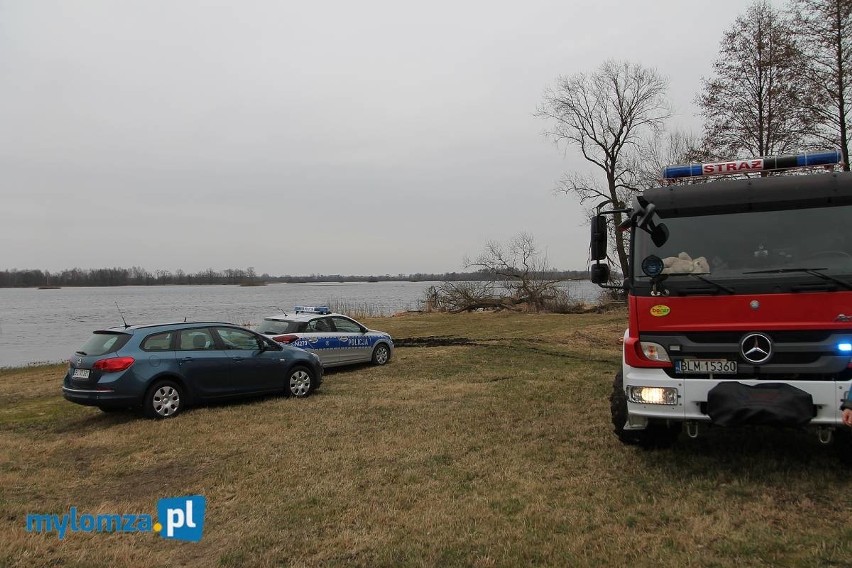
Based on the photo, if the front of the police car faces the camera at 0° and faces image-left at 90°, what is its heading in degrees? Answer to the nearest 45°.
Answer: approximately 225°

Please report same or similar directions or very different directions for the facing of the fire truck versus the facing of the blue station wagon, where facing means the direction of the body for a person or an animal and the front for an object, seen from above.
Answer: very different directions

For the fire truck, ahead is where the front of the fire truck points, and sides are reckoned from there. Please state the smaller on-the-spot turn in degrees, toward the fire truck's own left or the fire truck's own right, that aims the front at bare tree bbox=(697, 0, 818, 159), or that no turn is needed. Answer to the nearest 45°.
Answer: approximately 180°

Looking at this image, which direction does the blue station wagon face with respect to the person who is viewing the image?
facing away from the viewer and to the right of the viewer

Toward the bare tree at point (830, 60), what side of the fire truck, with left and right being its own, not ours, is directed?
back

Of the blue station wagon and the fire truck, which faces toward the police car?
the blue station wagon

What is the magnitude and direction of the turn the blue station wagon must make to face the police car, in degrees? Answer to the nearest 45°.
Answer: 0° — it already faces it

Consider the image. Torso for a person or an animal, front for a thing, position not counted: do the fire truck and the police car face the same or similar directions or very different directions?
very different directions
